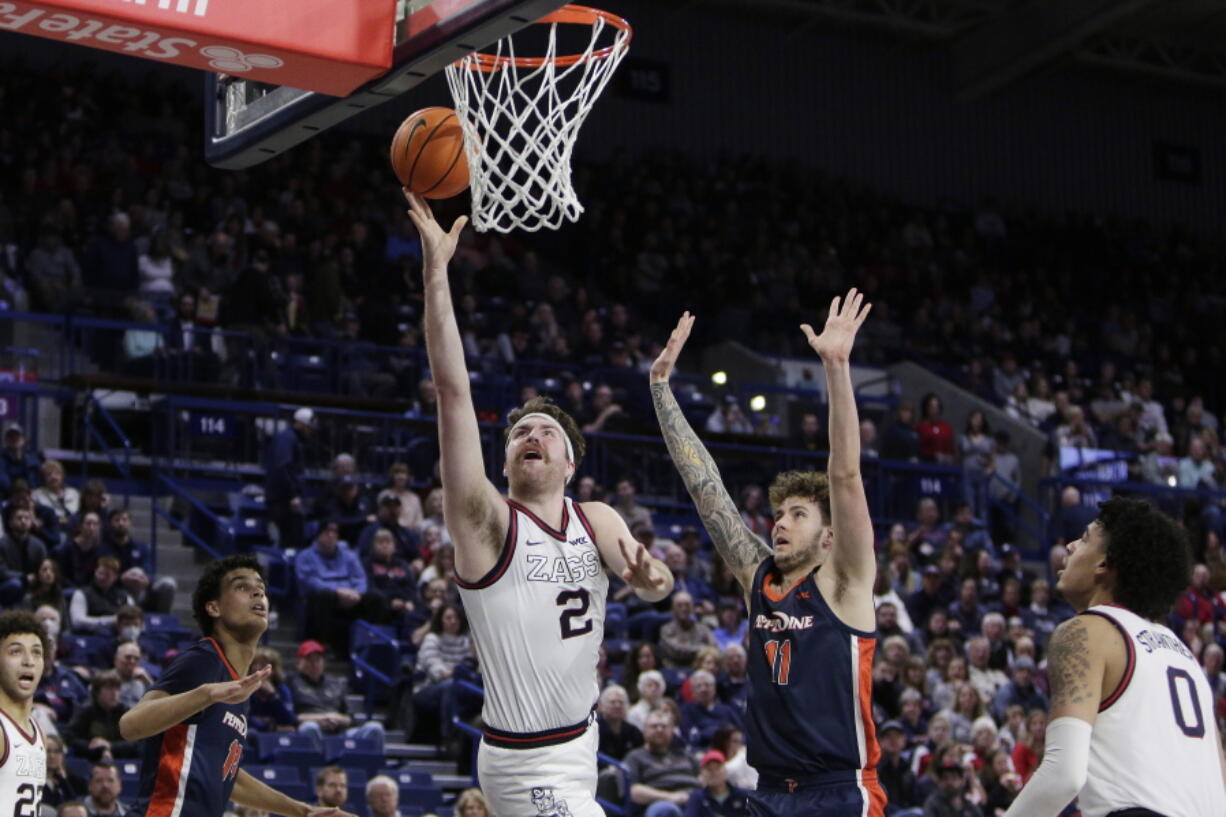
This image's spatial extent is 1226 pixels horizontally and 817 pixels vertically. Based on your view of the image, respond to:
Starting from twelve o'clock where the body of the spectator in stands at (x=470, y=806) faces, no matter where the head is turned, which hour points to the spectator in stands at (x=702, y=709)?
the spectator in stands at (x=702, y=709) is roughly at 7 o'clock from the spectator in stands at (x=470, y=806).

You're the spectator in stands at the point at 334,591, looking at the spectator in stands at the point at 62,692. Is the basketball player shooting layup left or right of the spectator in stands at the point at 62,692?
left

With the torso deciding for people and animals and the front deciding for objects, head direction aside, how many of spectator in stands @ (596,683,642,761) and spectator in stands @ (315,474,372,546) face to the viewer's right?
0

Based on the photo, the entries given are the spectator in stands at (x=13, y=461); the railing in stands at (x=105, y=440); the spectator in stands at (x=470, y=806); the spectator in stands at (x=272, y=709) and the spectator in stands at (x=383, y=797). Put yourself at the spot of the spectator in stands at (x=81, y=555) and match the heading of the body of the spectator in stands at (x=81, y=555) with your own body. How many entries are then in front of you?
3

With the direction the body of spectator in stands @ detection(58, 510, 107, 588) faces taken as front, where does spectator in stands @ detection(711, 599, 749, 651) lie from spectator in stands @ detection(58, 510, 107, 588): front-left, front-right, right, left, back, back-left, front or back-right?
front-left

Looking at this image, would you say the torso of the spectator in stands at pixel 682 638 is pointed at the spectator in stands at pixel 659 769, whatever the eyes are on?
yes

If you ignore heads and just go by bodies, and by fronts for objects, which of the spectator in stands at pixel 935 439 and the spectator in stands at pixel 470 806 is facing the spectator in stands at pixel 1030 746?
the spectator in stands at pixel 935 439

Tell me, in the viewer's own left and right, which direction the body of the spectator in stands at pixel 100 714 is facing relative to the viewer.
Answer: facing the viewer and to the right of the viewer
